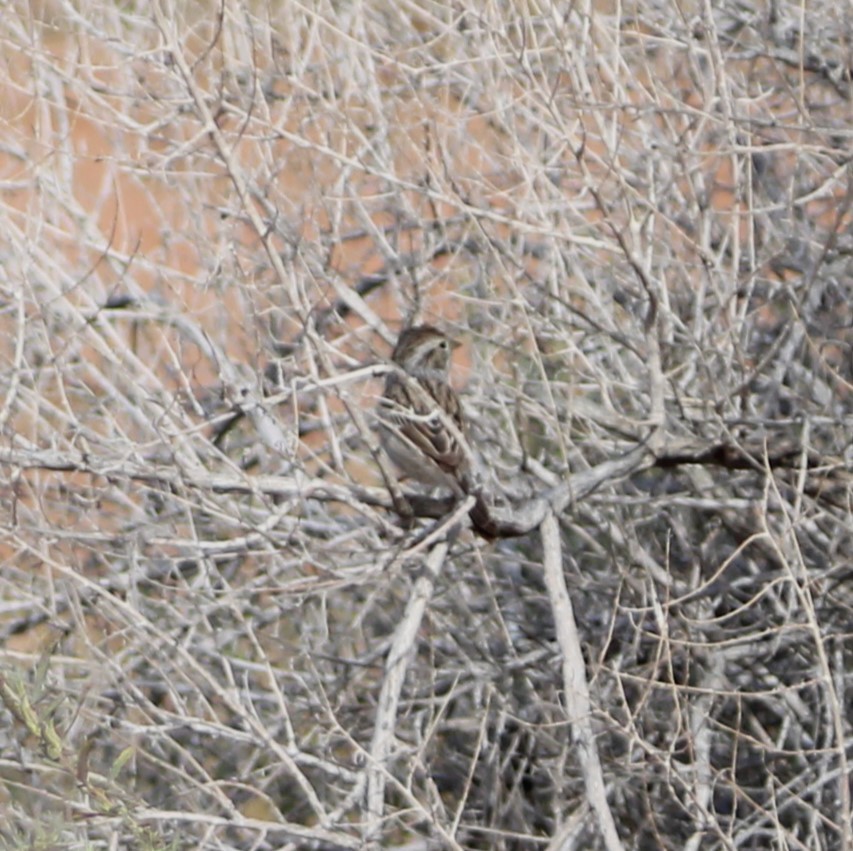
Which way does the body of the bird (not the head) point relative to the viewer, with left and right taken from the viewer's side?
facing away from the viewer and to the left of the viewer
